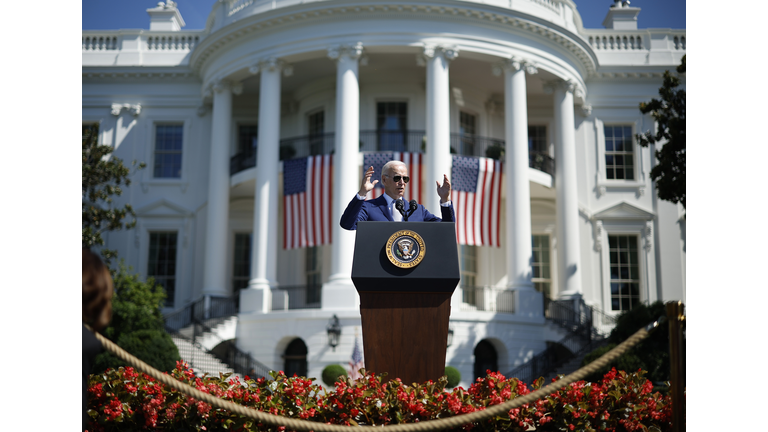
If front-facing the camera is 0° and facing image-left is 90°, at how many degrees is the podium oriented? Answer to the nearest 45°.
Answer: approximately 0°

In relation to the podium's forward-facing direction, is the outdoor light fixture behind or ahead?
behind

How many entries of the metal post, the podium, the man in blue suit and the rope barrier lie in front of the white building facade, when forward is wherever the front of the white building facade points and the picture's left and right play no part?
4

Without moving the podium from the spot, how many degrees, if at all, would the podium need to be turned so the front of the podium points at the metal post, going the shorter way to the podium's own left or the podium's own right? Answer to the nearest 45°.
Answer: approximately 45° to the podium's own left

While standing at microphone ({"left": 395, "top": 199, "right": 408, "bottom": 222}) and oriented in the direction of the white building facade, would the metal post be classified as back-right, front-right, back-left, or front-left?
back-right

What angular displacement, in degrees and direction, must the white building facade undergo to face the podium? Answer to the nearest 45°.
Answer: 0° — it already faces it

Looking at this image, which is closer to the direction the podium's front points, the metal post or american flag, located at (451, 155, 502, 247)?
the metal post

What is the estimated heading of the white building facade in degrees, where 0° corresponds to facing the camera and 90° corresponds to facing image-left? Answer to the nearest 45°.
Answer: approximately 0°

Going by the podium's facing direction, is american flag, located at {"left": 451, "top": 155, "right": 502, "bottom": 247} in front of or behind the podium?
behind

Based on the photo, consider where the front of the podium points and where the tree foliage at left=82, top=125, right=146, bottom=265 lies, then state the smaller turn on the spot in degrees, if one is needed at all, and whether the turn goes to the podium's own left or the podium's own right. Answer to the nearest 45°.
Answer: approximately 135° to the podium's own right
